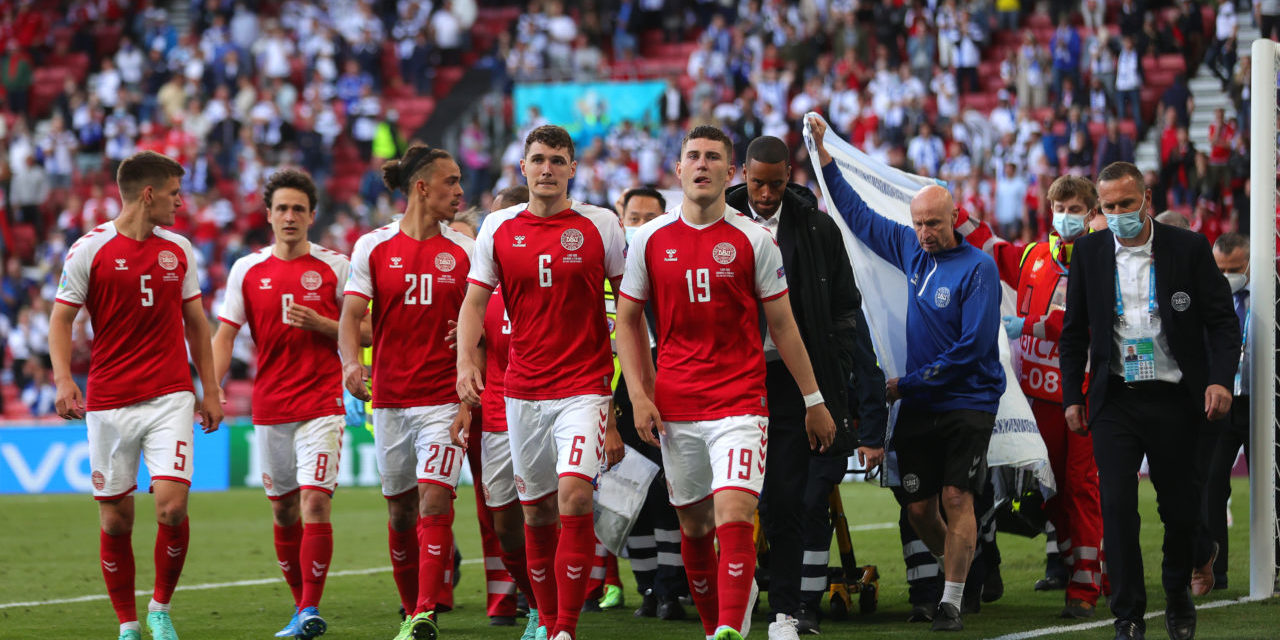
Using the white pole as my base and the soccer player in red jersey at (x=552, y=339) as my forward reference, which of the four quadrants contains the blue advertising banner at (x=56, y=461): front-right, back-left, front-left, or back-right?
front-right

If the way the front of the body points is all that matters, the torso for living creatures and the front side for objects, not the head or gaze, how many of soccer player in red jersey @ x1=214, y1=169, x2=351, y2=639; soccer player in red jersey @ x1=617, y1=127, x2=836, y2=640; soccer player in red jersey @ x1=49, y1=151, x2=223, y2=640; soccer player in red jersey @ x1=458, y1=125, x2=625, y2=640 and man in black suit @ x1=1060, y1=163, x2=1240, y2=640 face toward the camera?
5

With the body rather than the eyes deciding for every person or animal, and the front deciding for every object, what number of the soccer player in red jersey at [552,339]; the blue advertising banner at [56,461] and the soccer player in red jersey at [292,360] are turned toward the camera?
3

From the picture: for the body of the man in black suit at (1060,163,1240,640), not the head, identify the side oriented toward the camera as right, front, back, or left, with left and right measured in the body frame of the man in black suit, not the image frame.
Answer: front

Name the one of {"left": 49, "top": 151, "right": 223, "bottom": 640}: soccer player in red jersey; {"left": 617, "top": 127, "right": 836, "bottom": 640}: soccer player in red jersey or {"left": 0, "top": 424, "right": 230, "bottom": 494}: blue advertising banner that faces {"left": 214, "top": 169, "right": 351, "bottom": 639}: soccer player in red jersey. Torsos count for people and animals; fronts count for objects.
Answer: the blue advertising banner

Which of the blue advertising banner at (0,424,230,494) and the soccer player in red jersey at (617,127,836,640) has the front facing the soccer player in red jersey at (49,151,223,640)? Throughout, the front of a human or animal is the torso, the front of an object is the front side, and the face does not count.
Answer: the blue advertising banner

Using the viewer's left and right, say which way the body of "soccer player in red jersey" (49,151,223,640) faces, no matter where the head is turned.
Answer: facing the viewer

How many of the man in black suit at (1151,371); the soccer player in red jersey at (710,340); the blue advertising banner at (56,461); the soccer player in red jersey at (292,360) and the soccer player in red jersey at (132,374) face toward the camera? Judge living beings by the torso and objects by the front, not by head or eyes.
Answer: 5

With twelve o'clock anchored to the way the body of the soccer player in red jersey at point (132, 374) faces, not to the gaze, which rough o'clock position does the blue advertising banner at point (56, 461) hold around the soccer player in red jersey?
The blue advertising banner is roughly at 6 o'clock from the soccer player in red jersey.

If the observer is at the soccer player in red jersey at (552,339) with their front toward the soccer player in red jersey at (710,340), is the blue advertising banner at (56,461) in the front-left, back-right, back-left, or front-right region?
back-left

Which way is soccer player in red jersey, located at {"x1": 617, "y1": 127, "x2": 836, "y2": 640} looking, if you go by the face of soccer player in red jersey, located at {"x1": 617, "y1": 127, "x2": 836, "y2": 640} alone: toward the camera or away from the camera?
toward the camera

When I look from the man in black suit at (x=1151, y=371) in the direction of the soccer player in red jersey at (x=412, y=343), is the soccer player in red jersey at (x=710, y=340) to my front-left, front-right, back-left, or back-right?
front-left

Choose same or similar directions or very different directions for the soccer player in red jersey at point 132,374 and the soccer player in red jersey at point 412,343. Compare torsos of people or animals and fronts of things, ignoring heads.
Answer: same or similar directions
